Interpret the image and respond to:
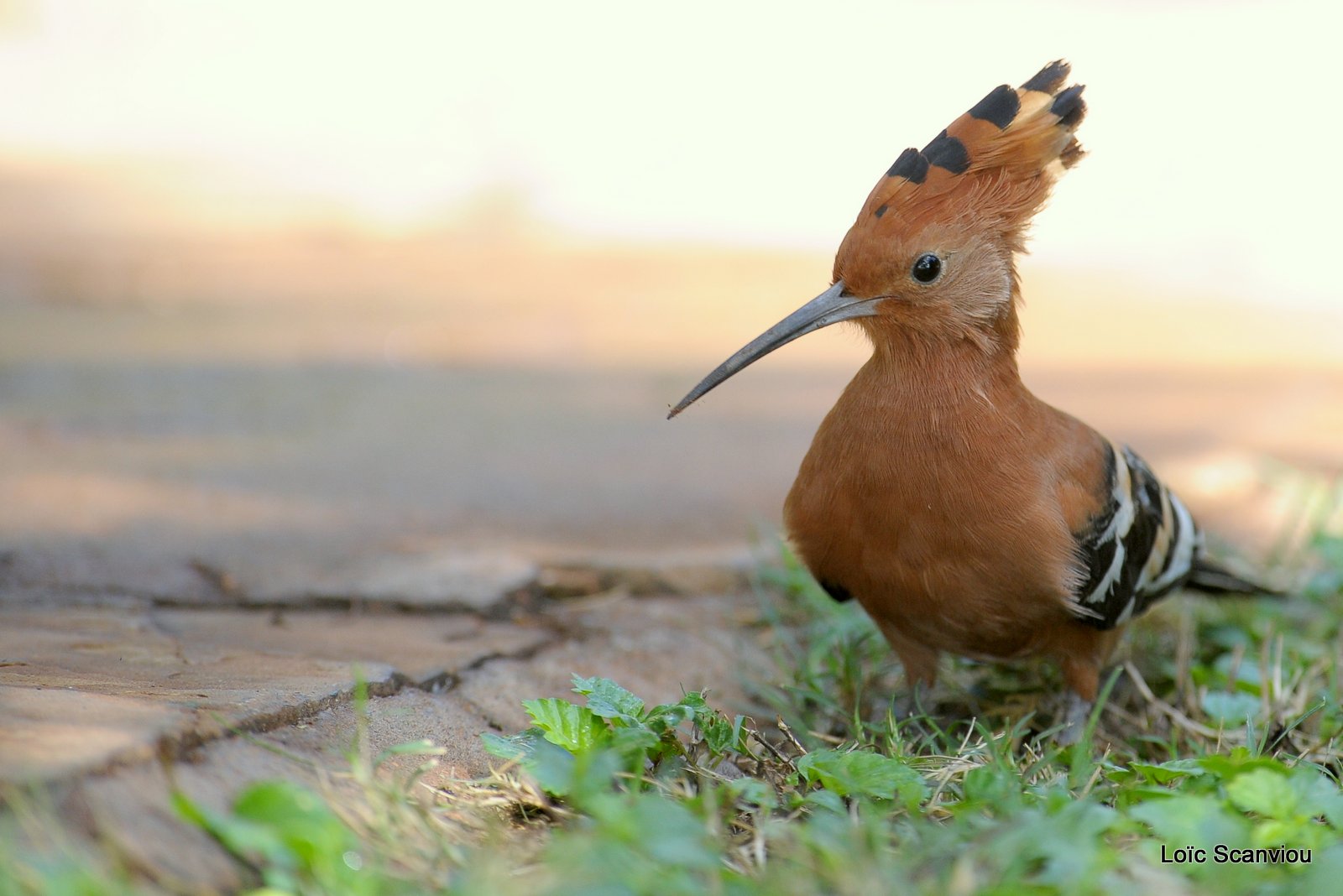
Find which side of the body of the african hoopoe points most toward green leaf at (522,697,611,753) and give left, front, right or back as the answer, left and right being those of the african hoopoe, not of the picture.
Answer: front

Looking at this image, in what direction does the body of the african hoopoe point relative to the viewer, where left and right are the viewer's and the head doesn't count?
facing the viewer and to the left of the viewer

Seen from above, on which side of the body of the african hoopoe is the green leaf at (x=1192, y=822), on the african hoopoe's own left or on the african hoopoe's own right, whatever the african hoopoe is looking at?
on the african hoopoe's own left

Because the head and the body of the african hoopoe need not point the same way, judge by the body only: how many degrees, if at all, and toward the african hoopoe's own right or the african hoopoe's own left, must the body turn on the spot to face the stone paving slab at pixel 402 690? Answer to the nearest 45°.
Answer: approximately 45° to the african hoopoe's own right

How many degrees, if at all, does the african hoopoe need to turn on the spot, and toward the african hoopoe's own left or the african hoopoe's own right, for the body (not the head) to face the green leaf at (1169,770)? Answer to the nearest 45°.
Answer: approximately 90° to the african hoopoe's own left

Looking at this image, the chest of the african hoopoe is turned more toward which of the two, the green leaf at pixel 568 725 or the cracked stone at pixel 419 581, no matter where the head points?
the green leaf

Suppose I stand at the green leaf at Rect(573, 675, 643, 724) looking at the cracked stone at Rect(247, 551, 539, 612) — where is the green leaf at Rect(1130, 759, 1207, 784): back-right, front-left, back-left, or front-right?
back-right

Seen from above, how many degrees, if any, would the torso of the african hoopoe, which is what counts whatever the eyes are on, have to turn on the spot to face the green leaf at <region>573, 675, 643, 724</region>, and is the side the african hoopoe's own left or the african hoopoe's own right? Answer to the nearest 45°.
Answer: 0° — it already faces it

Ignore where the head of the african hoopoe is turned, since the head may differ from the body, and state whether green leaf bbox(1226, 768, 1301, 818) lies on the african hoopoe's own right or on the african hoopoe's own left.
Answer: on the african hoopoe's own left

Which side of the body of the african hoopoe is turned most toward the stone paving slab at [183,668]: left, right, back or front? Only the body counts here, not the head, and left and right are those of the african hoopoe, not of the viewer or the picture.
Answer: front

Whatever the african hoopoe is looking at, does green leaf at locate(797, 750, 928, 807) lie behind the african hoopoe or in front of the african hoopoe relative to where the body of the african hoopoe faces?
in front
